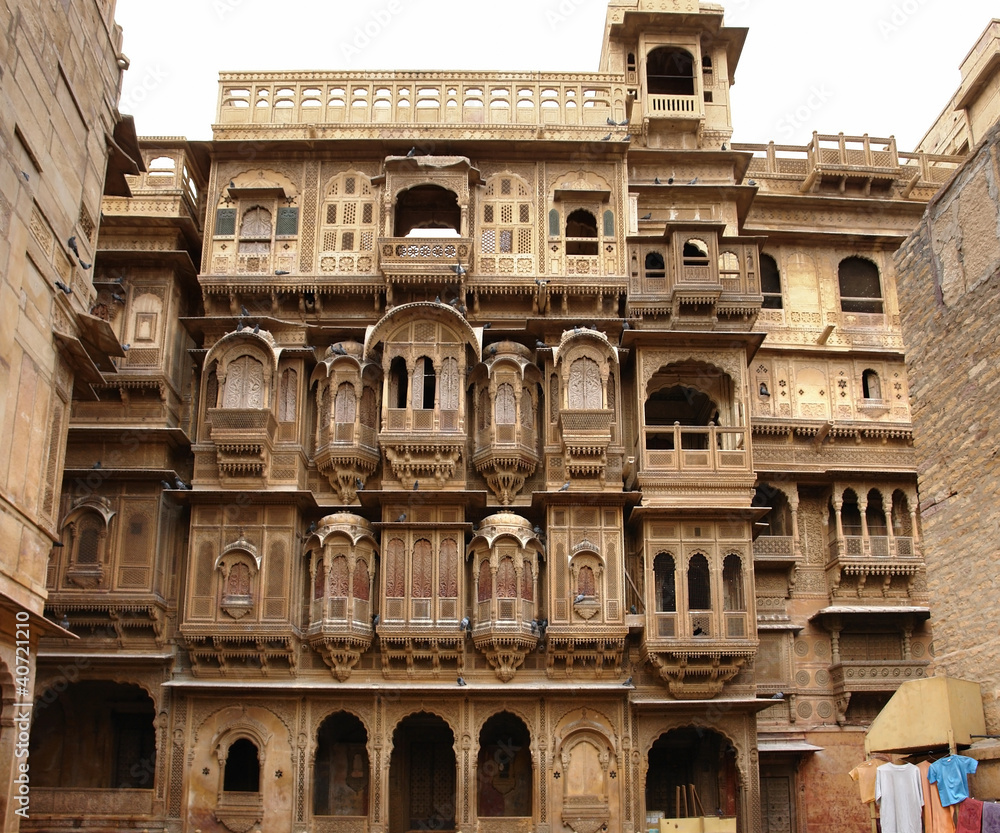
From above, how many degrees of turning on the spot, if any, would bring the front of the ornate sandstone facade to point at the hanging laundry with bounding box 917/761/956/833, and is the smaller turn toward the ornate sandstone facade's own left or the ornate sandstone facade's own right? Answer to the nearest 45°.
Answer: approximately 45° to the ornate sandstone facade's own left

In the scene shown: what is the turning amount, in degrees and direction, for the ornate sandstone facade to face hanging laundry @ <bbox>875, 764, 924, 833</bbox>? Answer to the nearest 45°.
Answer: approximately 45° to its left

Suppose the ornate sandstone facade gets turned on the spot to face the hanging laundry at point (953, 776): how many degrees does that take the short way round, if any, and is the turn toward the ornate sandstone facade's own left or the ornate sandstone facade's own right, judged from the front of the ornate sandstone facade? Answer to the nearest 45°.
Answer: approximately 45° to the ornate sandstone facade's own left

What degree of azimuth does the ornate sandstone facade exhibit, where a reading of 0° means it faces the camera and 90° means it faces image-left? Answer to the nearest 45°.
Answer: approximately 0°
